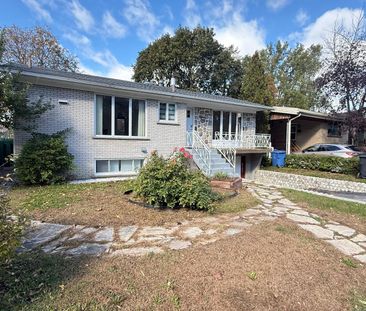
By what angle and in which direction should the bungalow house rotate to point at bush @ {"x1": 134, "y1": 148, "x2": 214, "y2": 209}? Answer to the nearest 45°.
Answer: approximately 45° to its right

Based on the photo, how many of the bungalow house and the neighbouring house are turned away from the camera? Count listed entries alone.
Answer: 0

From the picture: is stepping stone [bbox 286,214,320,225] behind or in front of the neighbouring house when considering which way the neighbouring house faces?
in front

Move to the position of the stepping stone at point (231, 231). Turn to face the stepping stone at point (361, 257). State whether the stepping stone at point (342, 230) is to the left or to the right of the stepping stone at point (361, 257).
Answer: left

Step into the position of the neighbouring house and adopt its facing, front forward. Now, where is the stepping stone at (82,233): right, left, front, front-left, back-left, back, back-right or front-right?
front-right

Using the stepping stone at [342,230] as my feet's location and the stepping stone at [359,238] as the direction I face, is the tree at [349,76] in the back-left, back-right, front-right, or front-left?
back-left

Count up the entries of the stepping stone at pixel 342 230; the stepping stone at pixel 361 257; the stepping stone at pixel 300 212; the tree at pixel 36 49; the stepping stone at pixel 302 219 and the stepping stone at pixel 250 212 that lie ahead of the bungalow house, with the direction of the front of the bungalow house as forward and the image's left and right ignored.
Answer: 5

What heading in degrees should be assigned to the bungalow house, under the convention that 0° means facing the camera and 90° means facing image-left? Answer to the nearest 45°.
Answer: approximately 315°

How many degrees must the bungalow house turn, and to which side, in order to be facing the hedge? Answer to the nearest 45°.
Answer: approximately 45° to its left

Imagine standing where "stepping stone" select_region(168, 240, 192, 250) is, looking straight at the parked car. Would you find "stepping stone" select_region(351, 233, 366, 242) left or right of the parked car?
right

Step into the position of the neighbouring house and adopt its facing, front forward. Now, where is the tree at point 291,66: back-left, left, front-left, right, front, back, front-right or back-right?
back-left

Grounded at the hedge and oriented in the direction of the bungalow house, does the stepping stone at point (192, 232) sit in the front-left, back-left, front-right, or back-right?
front-left

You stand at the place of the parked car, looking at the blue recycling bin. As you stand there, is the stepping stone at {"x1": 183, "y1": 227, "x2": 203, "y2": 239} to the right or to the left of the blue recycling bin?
left

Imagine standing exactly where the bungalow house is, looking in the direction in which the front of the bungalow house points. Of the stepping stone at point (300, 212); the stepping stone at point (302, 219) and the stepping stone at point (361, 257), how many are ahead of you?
3

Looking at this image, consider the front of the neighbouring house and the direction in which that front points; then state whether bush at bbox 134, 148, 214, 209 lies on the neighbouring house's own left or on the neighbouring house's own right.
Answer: on the neighbouring house's own right

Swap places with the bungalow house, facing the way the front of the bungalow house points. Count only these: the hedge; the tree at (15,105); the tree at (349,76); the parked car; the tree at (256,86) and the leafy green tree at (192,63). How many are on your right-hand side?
1

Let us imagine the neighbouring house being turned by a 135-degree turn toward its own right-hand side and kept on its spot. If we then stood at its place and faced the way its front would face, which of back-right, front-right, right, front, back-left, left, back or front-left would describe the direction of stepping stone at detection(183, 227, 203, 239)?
left

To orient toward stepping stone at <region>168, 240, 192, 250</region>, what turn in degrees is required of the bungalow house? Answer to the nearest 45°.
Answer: approximately 45° to its right

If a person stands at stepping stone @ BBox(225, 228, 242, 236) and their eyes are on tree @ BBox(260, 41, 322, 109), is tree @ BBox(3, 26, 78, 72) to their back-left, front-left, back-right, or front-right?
front-left

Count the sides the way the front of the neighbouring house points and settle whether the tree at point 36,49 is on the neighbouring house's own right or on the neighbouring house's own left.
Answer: on the neighbouring house's own right
